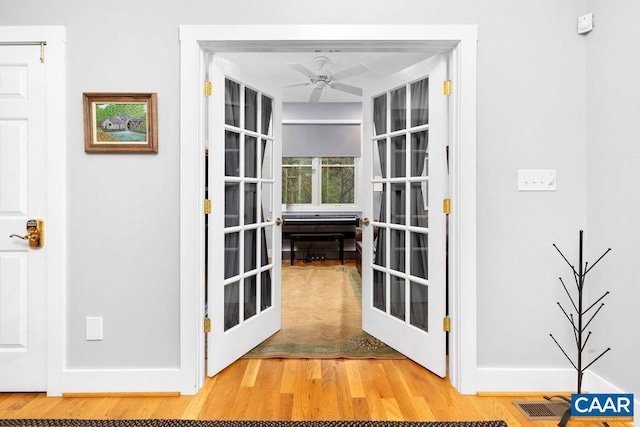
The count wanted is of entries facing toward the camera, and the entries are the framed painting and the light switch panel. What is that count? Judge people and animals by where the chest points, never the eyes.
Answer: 2

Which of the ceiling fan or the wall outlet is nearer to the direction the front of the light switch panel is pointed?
the wall outlet

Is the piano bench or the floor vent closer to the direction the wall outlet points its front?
the floor vent

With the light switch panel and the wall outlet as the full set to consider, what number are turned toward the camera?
2

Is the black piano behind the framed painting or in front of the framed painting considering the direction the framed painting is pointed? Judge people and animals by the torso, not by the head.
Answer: behind

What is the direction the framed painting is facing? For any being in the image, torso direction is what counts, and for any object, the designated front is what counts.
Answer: toward the camera

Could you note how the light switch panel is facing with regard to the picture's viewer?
facing the viewer

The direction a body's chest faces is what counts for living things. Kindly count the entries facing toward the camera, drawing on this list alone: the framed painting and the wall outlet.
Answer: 2

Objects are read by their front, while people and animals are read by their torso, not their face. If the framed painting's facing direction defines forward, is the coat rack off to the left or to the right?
on its left

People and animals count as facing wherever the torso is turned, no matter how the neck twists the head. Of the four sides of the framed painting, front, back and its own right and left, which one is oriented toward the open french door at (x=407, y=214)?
left

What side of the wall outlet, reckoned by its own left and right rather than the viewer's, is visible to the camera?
front
